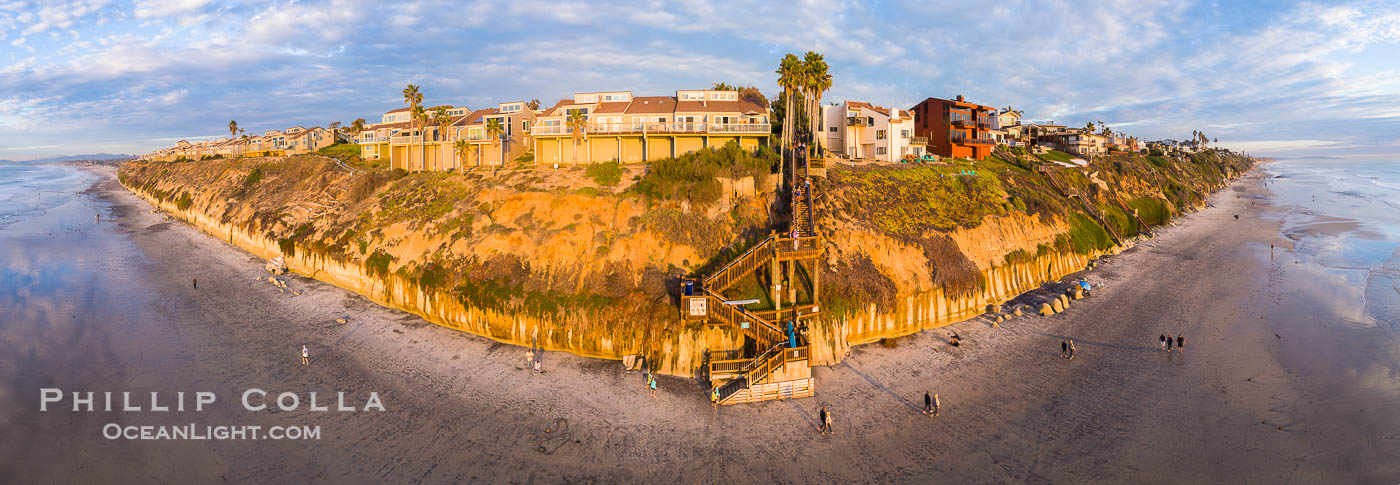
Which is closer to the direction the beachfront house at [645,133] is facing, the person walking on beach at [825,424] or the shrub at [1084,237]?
the person walking on beach

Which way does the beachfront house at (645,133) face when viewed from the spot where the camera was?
facing the viewer

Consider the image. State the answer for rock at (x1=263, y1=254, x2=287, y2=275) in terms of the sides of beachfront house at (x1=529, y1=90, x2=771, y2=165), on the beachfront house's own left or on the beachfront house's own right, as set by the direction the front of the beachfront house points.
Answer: on the beachfront house's own right

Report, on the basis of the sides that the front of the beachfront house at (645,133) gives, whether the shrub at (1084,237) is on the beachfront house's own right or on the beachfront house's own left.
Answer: on the beachfront house's own left

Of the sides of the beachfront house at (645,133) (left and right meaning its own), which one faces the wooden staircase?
front

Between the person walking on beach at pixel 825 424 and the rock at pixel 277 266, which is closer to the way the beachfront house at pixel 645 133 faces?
the person walking on beach

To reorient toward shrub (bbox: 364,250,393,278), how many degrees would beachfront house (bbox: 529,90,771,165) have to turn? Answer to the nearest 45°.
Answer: approximately 45° to its right

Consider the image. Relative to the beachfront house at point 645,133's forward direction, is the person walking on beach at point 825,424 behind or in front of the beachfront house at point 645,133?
in front
